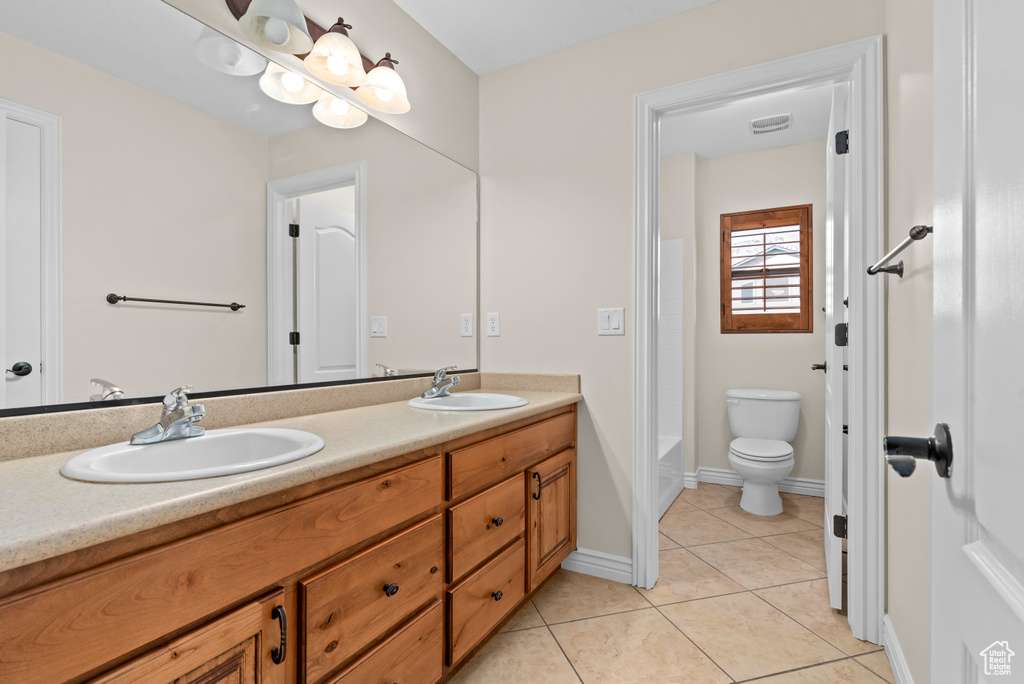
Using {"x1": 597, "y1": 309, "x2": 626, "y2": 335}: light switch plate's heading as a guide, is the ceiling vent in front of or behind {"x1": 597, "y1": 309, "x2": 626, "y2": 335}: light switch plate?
behind

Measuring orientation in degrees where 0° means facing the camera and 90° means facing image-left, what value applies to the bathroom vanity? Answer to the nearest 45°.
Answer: approximately 315°

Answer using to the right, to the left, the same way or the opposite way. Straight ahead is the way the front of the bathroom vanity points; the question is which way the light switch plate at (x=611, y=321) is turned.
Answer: to the right

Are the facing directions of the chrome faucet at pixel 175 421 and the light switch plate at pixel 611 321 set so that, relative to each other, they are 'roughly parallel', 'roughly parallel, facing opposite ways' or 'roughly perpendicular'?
roughly perpendicular

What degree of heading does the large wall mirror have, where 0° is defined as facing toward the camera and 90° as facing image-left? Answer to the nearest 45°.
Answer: approximately 315°
